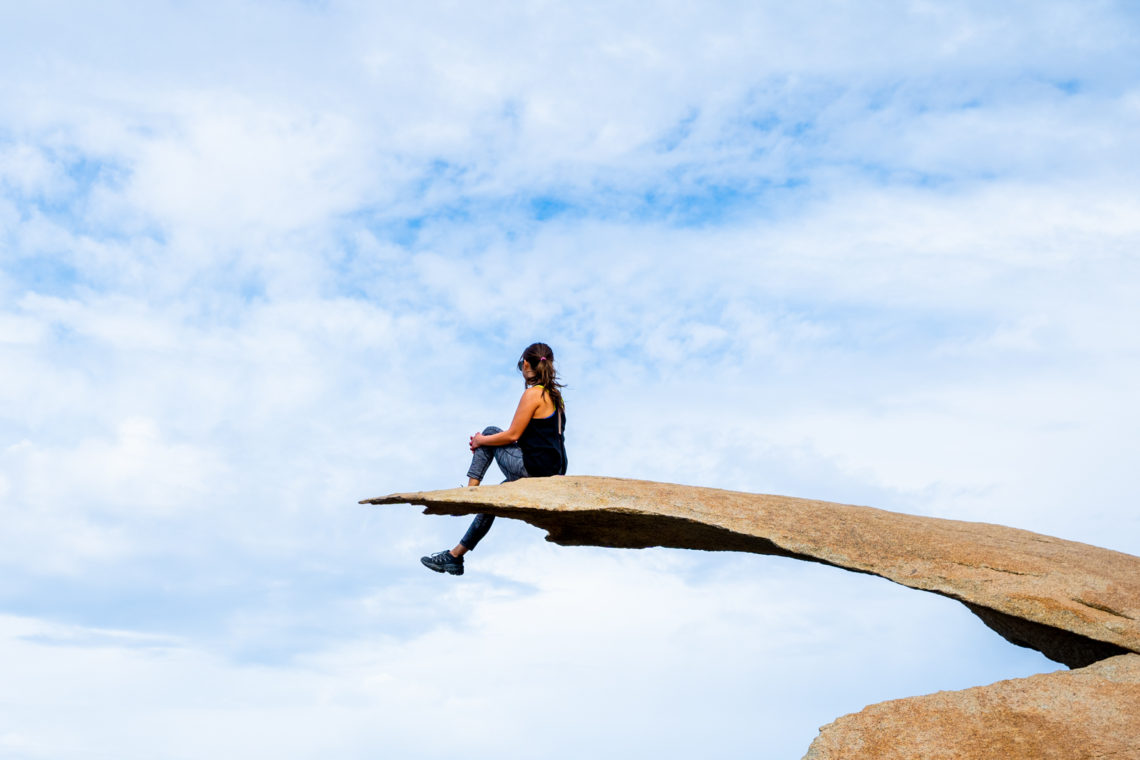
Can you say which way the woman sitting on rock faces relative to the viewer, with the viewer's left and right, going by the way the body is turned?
facing away from the viewer and to the left of the viewer
